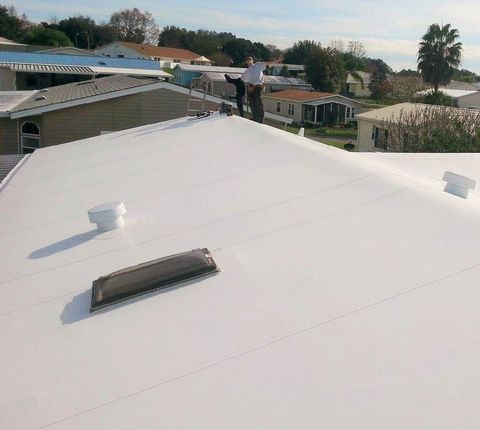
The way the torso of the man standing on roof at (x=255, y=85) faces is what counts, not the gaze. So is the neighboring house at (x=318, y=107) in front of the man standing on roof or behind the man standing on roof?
behind

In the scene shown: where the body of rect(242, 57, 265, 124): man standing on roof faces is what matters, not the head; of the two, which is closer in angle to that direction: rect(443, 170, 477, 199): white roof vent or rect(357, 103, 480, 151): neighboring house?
the white roof vent

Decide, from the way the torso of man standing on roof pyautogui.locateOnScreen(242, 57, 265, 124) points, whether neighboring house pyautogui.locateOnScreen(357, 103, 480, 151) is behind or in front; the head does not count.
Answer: behind

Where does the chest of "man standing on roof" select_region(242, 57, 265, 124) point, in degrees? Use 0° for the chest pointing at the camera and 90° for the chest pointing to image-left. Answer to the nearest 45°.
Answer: approximately 45°

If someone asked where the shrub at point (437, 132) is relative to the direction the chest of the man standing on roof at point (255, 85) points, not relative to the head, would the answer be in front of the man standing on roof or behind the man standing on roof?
behind

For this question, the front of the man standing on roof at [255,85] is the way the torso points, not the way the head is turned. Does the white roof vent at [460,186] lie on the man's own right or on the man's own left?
on the man's own left
